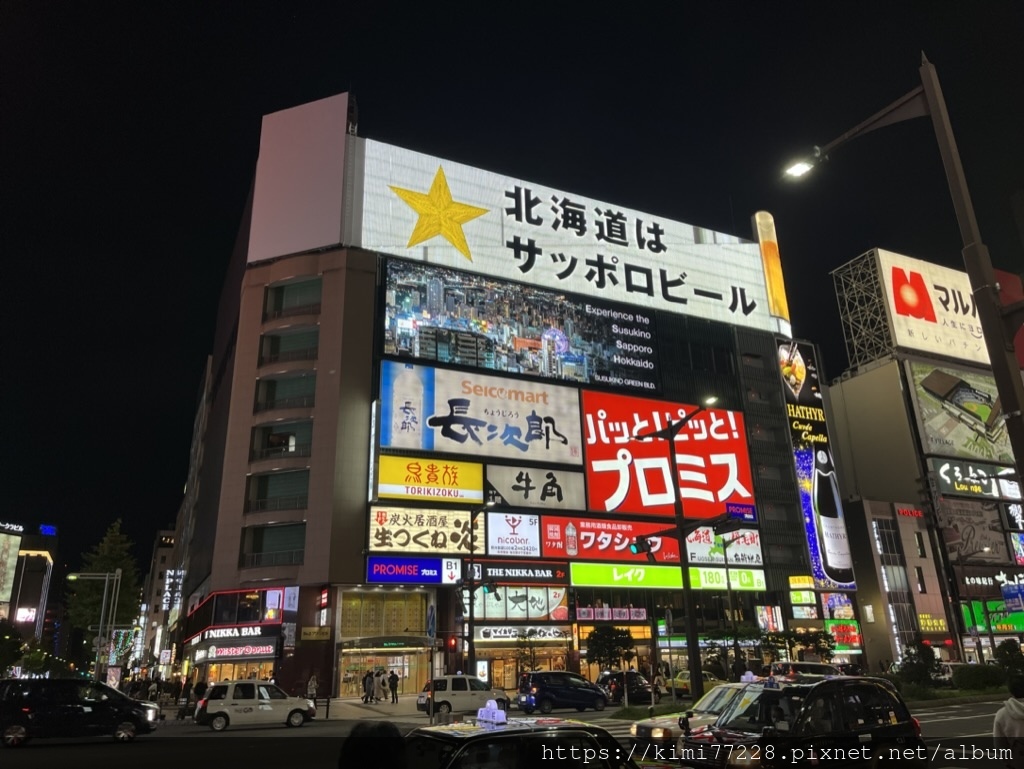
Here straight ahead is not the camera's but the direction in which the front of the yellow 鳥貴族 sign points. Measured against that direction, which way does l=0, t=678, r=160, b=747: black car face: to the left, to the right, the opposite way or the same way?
to the left

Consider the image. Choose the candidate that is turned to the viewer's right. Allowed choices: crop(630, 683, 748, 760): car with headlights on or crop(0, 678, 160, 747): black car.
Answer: the black car

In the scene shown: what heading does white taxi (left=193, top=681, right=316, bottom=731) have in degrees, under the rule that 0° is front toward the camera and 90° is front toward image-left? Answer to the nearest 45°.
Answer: approximately 270°

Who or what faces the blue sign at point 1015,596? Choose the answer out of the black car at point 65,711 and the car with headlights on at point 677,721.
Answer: the black car

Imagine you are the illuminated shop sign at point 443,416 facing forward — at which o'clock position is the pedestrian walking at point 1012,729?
The pedestrian walking is roughly at 1 o'clock from the illuminated shop sign.

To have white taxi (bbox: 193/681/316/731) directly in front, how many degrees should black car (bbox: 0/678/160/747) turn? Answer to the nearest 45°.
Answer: approximately 45° to its left

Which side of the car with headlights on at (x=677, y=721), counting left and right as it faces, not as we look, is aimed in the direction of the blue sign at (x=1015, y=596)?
back

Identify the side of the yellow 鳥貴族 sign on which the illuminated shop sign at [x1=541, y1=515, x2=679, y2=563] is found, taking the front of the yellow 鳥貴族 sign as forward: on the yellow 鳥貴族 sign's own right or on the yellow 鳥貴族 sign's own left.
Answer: on the yellow 鳥貴族 sign's own left

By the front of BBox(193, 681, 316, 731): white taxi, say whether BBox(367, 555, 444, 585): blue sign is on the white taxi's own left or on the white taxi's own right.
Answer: on the white taxi's own left

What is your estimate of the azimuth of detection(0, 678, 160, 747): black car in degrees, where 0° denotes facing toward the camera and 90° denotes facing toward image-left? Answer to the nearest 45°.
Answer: approximately 270°

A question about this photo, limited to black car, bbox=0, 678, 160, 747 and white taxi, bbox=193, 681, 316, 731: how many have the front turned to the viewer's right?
2

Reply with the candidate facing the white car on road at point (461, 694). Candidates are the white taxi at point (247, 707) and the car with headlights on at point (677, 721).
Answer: the white taxi

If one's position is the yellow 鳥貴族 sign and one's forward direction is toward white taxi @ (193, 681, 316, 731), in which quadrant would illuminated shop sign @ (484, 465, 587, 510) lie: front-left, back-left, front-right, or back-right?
back-left

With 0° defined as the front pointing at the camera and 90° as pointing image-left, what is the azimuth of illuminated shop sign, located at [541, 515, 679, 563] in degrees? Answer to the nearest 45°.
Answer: approximately 315°
